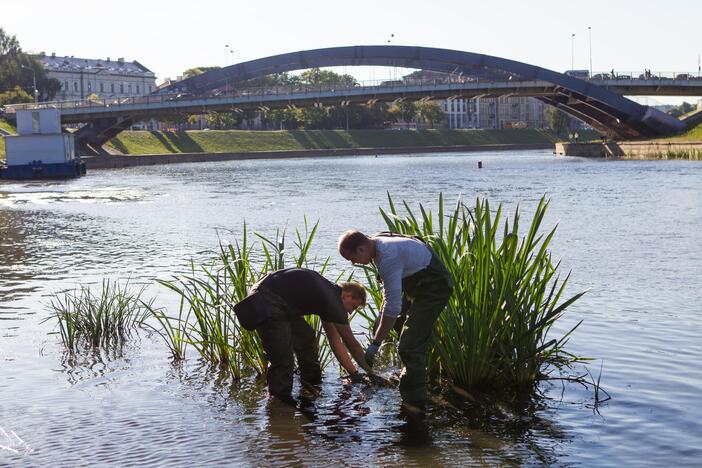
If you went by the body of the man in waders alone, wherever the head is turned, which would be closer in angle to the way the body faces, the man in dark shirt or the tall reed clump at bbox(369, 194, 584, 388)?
the man in dark shirt

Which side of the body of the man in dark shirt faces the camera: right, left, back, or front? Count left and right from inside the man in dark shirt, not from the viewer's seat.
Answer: right

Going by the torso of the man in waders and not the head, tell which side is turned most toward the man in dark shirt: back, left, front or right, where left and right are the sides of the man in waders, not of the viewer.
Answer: front

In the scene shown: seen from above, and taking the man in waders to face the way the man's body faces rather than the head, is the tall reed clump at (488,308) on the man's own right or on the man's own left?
on the man's own right

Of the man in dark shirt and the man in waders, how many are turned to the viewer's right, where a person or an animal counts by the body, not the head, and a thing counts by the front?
1

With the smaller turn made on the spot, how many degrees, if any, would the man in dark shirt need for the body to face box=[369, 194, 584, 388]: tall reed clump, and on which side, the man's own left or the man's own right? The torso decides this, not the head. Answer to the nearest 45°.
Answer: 0° — they already face it

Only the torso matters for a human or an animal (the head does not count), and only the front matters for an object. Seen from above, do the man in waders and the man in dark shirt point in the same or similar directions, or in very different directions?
very different directions

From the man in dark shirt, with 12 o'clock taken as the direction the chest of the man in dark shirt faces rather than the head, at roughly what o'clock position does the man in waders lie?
The man in waders is roughly at 1 o'clock from the man in dark shirt.

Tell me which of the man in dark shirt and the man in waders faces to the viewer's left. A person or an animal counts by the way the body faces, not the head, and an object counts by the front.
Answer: the man in waders

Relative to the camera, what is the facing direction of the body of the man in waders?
to the viewer's left
